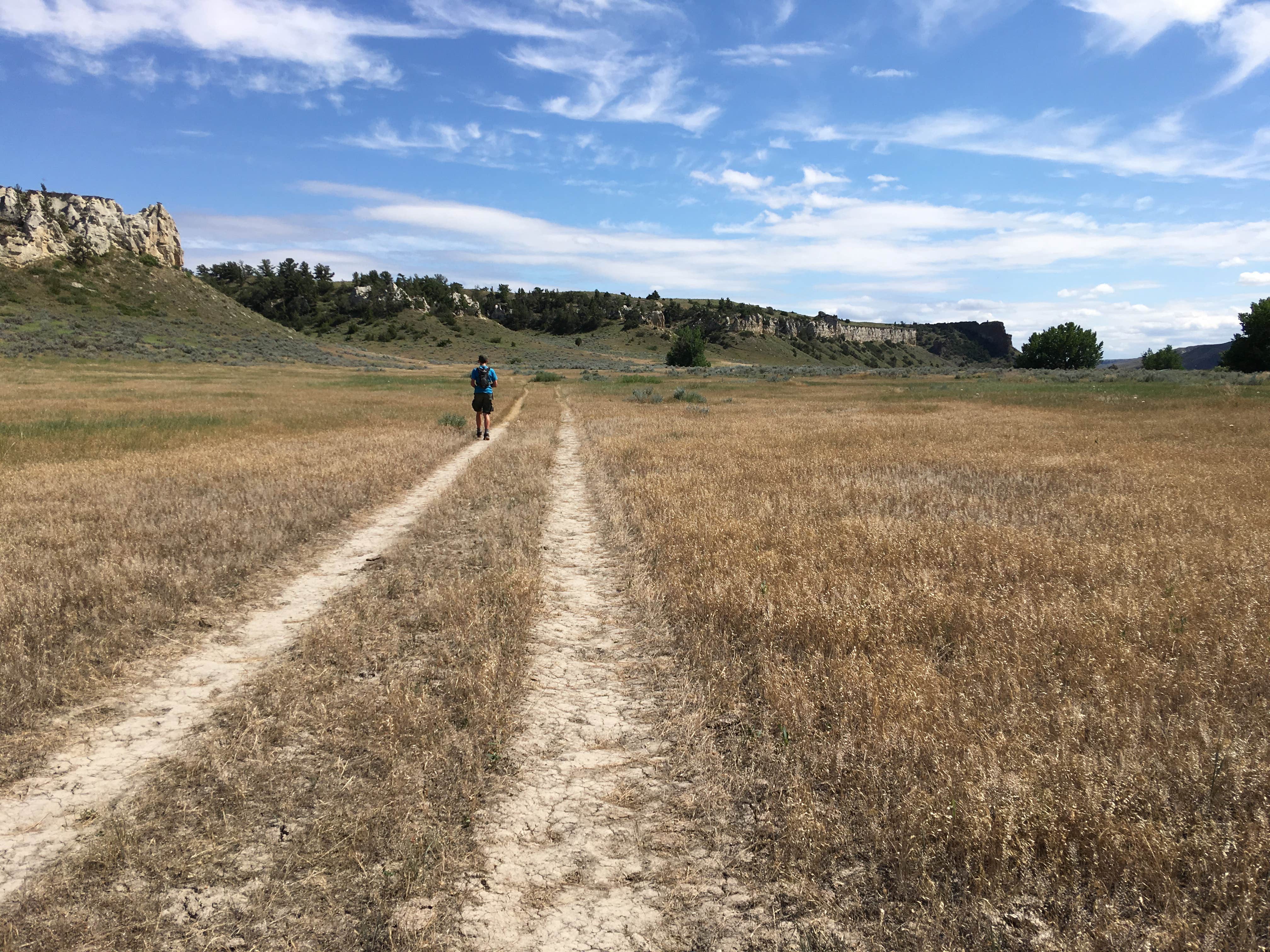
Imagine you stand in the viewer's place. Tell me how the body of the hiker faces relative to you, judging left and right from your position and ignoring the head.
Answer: facing away from the viewer
